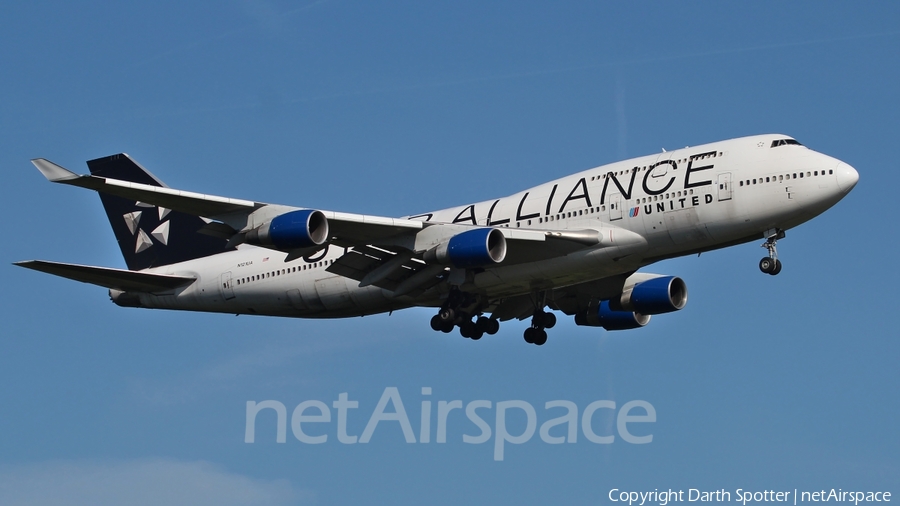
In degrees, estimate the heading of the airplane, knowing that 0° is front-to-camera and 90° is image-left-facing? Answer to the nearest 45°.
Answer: approximately 315°
